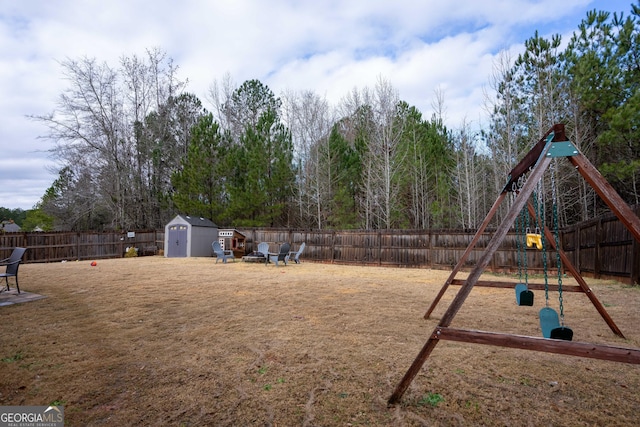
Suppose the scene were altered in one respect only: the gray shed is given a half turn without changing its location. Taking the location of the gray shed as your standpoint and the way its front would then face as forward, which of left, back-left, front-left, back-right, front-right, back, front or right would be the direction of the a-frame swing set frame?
back-right

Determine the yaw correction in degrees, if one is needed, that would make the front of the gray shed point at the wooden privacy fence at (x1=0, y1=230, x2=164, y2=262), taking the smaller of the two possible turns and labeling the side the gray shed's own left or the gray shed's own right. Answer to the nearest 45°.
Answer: approximately 45° to the gray shed's own right

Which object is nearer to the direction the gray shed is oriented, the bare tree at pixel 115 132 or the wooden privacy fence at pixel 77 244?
the wooden privacy fence

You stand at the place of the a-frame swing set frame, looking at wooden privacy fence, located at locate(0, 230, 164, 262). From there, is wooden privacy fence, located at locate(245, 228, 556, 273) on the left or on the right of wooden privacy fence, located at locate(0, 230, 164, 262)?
right

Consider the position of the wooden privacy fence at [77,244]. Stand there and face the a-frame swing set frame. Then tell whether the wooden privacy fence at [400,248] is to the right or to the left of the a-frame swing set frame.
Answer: left

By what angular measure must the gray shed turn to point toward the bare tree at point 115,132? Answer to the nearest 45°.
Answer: approximately 90° to its right

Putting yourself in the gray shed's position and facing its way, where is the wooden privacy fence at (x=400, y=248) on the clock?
The wooden privacy fence is roughly at 9 o'clock from the gray shed.
